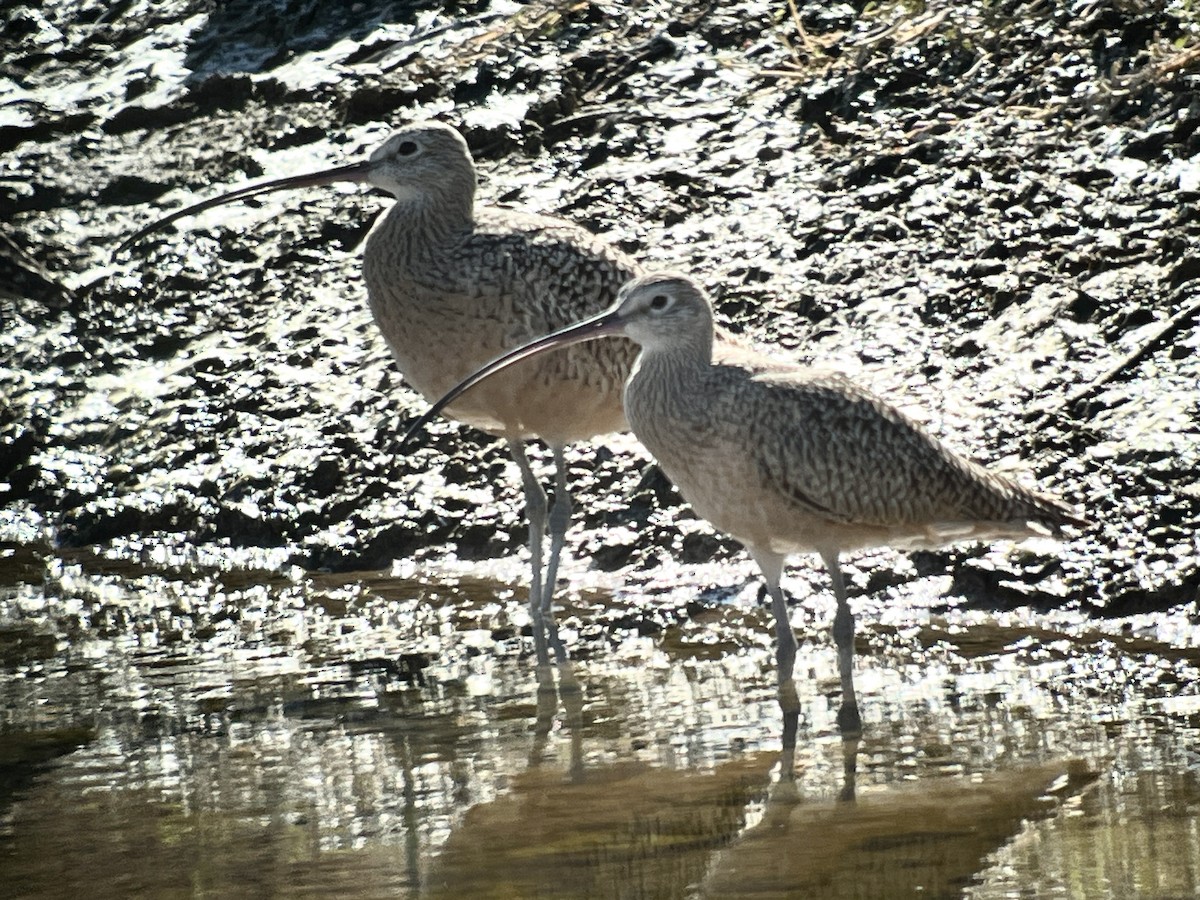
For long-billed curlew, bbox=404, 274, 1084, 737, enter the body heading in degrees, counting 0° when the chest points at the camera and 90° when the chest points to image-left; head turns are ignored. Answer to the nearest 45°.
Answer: approximately 90°

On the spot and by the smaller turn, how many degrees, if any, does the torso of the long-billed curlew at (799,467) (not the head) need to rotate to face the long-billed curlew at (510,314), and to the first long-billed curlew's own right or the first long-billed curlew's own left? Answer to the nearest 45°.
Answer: approximately 45° to the first long-billed curlew's own right

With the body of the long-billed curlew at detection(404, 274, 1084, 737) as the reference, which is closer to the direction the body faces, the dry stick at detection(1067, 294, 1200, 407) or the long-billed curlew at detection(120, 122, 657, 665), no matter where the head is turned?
the long-billed curlew

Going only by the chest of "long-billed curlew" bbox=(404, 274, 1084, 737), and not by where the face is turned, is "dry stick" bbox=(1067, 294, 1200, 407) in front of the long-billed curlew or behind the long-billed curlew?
behind
